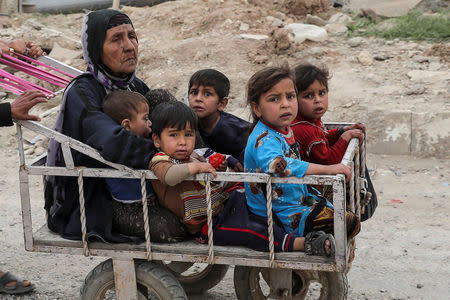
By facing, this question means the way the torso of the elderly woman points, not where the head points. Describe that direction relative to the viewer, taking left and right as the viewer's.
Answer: facing the viewer and to the right of the viewer

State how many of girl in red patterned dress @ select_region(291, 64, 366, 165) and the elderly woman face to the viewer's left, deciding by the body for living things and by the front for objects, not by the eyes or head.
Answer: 0

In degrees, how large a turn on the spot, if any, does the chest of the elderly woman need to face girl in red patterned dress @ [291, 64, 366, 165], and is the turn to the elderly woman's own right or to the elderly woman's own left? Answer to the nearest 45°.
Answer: approximately 45° to the elderly woman's own left

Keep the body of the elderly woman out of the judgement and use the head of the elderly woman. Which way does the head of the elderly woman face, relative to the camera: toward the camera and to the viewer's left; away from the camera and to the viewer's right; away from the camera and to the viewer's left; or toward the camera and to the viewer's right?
toward the camera and to the viewer's right

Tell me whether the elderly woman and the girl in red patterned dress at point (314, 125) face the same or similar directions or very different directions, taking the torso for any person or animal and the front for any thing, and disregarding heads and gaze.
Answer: same or similar directions
